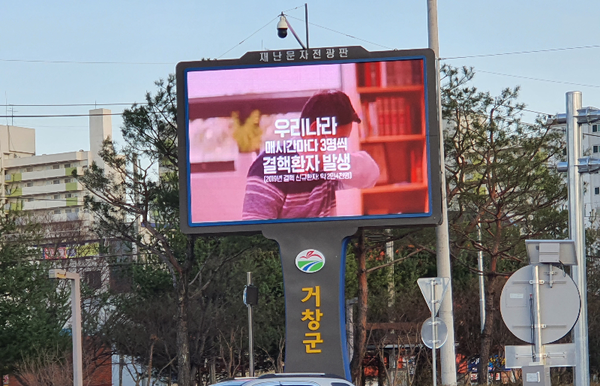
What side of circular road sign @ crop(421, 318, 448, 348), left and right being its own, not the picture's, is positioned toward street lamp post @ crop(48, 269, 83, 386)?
left

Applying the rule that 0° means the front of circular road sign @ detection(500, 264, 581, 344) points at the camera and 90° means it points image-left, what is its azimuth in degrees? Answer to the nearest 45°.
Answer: approximately 180°

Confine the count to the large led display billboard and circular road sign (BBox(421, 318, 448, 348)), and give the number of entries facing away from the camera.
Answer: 1

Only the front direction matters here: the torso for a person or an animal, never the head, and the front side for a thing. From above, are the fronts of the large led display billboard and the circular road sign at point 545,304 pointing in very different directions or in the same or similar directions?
very different directions

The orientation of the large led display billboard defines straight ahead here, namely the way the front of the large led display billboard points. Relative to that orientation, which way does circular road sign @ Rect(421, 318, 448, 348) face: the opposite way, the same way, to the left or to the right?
the opposite way

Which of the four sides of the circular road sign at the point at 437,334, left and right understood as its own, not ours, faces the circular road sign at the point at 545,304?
back

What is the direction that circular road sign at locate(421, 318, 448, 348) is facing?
away from the camera

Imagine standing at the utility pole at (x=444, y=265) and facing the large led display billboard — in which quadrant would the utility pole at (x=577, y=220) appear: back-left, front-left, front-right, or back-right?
back-left

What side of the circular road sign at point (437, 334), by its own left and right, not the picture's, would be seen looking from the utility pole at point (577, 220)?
back
